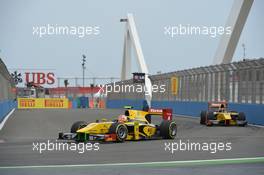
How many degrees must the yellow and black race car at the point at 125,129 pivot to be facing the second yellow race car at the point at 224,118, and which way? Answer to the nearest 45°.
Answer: approximately 180°

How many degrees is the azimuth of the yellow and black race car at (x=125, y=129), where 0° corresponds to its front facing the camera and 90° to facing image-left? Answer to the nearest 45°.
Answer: approximately 45°
